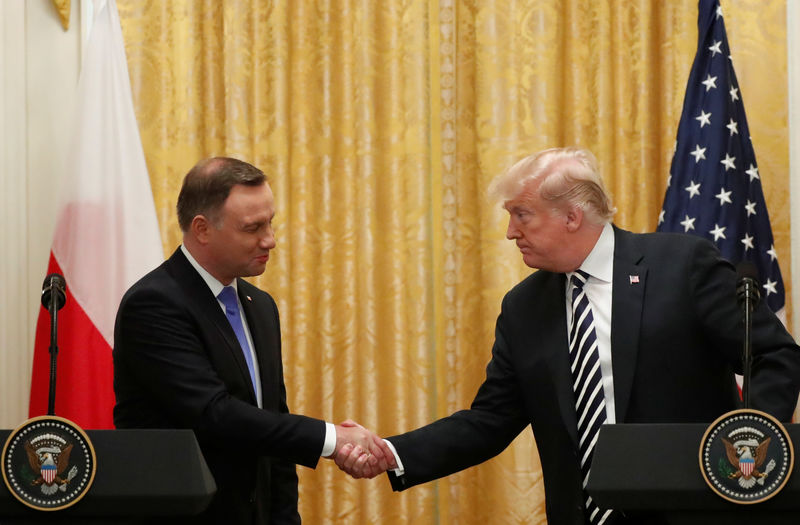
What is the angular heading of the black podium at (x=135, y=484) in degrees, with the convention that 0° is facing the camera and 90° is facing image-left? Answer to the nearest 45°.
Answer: approximately 0°

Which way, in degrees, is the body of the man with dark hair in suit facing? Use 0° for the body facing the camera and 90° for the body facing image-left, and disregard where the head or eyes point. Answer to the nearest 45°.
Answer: approximately 315°

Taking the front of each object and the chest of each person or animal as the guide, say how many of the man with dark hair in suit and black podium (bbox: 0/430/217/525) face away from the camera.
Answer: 0

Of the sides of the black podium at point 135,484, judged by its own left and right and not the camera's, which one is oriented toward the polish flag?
back

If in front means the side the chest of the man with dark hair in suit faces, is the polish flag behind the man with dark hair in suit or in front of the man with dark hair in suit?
behind

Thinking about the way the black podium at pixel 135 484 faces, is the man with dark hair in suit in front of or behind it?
behind

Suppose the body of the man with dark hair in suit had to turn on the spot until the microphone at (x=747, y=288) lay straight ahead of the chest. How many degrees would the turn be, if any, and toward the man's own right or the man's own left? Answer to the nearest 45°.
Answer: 0° — they already face it

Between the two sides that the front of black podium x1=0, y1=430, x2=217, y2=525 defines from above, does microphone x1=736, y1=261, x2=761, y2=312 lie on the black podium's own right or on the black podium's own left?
on the black podium's own left
